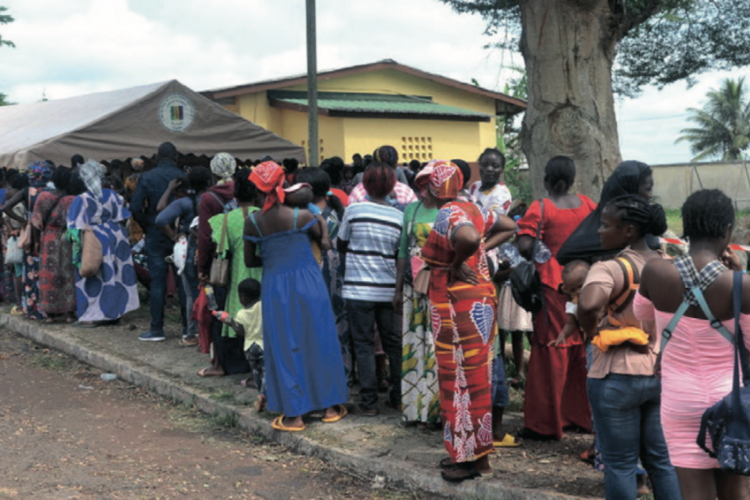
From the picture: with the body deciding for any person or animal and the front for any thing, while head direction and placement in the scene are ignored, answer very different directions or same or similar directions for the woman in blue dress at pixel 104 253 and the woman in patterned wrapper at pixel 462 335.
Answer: same or similar directions

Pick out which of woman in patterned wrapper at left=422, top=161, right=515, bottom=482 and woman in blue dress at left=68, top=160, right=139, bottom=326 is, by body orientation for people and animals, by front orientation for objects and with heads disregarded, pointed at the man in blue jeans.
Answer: the woman in patterned wrapper

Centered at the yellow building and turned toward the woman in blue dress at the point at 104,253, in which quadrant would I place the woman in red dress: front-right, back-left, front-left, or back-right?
front-left

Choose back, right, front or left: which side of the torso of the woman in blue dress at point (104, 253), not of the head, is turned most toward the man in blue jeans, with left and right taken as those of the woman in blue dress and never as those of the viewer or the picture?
back

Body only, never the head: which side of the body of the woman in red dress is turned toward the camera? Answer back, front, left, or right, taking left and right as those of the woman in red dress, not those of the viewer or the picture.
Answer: back

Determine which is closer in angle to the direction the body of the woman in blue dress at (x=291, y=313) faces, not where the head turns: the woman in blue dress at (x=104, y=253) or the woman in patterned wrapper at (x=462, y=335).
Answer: the woman in blue dress

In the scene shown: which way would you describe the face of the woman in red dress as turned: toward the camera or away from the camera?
away from the camera

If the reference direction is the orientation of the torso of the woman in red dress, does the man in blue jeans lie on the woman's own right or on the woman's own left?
on the woman's own left

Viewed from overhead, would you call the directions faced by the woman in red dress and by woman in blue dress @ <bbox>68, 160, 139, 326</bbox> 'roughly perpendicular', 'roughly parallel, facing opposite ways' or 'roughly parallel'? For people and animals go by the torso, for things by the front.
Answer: roughly parallel

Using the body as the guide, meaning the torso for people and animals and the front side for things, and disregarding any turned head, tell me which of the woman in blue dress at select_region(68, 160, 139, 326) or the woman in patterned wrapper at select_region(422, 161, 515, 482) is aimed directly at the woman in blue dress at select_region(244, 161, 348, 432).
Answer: the woman in patterned wrapper

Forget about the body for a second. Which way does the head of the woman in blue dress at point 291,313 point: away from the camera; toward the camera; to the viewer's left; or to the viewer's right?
away from the camera

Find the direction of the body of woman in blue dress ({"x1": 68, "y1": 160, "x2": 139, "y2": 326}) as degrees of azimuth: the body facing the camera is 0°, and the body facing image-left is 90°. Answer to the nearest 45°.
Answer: approximately 135°

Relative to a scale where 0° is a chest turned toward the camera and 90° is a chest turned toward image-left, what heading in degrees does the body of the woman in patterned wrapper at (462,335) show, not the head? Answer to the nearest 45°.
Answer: approximately 135°
